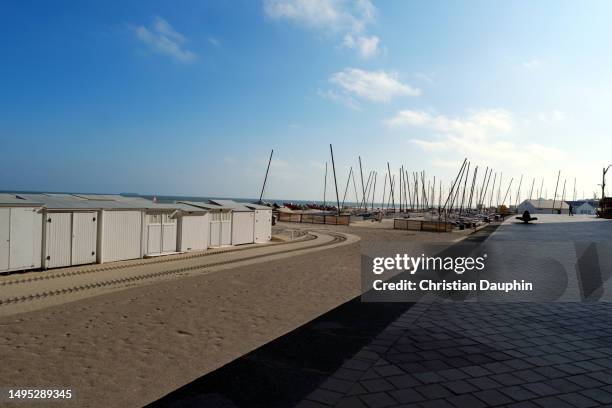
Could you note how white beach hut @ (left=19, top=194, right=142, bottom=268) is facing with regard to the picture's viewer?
facing the viewer and to the right of the viewer

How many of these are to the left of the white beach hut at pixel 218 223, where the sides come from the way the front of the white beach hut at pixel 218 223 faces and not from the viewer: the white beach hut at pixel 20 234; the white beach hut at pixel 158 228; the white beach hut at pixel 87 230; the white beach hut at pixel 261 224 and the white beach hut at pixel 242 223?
2

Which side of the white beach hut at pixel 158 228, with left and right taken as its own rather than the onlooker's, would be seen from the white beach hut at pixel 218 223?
left

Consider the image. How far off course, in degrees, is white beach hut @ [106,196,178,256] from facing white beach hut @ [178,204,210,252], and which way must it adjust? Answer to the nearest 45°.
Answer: approximately 90° to its left

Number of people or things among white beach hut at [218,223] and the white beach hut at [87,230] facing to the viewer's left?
0

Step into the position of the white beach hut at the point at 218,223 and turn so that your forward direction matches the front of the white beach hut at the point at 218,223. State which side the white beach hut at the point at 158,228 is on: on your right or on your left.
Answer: on your right

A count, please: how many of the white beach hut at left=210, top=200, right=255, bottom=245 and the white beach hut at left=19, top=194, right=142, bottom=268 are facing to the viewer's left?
0

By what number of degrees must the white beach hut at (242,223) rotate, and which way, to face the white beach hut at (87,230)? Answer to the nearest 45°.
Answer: approximately 90° to its right

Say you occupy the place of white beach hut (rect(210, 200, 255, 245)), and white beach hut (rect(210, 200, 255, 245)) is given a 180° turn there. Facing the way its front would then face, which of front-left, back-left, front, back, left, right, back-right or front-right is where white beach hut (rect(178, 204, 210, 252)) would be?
left

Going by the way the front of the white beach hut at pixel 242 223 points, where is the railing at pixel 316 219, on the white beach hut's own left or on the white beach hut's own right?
on the white beach hut's own left

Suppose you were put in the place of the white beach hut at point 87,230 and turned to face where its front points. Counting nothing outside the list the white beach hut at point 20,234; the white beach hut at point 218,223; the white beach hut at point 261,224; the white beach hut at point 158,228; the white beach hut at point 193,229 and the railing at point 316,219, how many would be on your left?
5

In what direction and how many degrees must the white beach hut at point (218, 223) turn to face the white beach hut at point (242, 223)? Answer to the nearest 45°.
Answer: approximately 90° to its left

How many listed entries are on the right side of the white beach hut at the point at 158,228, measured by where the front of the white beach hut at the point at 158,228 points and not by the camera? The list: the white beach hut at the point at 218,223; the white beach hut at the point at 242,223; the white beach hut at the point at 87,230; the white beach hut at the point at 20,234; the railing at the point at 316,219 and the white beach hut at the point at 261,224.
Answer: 2

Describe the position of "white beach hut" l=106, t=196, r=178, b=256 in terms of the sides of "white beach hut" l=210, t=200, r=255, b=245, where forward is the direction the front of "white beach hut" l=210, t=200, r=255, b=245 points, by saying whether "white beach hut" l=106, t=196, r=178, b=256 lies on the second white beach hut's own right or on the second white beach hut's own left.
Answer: on the second white beach hut's own right

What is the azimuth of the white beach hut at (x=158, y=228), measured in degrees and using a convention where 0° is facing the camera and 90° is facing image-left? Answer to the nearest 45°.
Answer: approximately 315°

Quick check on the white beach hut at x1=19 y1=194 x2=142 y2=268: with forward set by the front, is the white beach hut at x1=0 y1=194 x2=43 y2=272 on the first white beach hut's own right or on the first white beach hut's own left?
on the first white beach hut's own right
